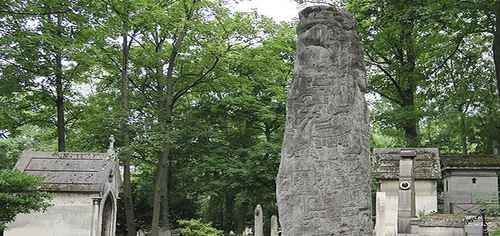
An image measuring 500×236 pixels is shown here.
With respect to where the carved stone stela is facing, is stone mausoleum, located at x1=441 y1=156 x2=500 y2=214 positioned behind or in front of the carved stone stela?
behind

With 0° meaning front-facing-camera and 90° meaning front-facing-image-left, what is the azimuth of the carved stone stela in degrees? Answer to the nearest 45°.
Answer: approximately 0°

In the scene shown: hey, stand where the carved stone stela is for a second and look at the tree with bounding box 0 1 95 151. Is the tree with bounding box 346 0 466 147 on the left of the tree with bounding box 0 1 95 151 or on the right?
right

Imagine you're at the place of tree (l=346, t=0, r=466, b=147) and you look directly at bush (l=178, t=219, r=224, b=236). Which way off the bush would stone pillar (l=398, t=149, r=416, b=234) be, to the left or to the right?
left

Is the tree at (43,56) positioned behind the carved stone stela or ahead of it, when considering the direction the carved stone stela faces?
behind

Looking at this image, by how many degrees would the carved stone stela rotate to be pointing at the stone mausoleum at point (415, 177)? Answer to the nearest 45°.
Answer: approximately 180°
